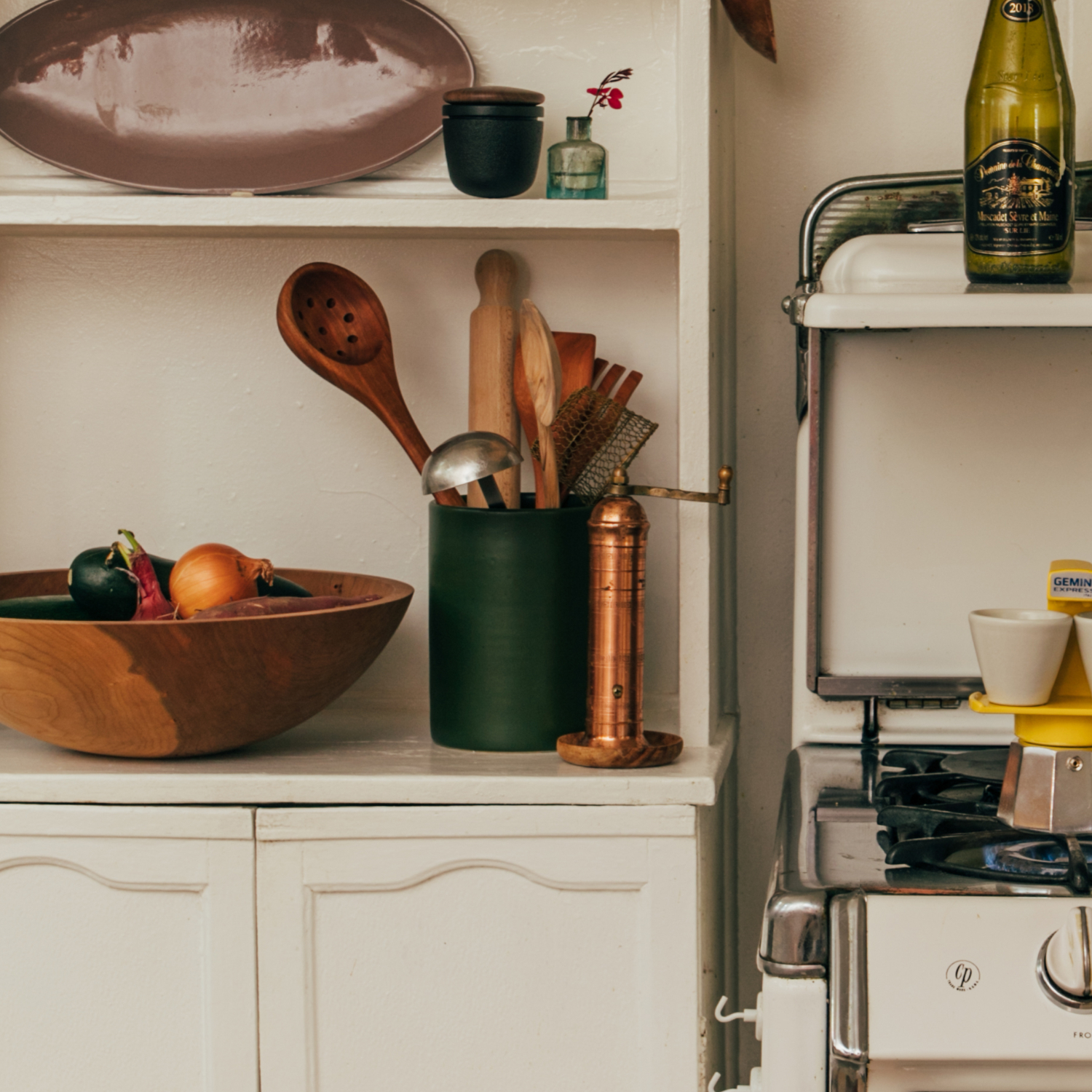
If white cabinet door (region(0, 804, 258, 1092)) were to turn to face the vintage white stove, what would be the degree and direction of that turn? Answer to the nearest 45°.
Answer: approximately 90° to its left

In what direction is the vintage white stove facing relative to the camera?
toward the camera

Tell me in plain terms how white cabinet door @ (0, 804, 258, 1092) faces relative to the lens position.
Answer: facing the viewer

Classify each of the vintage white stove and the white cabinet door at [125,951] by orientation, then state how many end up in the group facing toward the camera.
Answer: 2

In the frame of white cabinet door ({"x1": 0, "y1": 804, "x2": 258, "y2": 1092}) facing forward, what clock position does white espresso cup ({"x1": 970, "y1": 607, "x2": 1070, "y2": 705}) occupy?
The white espresso cup is roughly at 10 o'clock from the white cabinet door.
